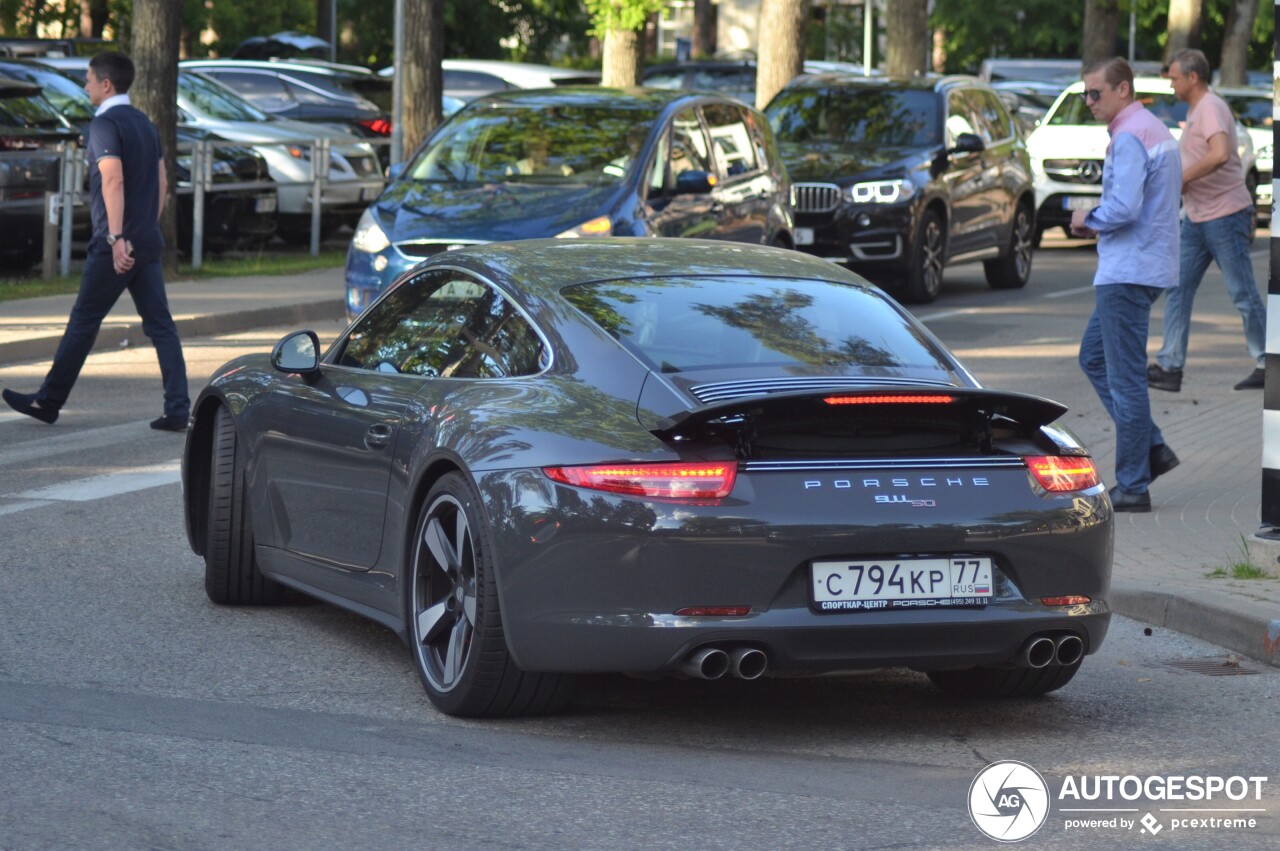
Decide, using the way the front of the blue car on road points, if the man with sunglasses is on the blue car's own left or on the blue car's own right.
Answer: on the blue car's own left

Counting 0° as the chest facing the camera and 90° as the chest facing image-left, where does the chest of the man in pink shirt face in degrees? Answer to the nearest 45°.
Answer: approximately 90°

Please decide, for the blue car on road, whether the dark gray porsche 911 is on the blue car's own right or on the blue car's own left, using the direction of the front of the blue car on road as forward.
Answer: on the blue car's own left

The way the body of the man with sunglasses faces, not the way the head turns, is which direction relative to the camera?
to the viewer's left

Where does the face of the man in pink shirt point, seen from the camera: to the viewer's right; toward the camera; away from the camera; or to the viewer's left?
to the viewer's left

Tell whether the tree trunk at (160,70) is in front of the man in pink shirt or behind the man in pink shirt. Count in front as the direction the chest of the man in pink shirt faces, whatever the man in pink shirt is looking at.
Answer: in front

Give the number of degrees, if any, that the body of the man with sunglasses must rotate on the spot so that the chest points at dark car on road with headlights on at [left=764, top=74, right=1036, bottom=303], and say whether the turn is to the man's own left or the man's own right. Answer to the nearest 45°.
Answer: approximately 90° to the man's own right

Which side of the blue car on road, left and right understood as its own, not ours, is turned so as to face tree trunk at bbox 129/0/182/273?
right

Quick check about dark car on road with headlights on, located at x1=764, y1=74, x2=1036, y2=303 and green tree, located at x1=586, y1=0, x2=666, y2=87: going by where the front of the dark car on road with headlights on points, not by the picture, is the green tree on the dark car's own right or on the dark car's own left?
on the dark car's own right

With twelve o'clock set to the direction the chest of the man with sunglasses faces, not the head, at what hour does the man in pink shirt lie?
The man in pink shirt is roughly at 3 o'clock from the man with sunglasses.

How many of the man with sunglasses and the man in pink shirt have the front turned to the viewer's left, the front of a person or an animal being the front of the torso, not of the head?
2

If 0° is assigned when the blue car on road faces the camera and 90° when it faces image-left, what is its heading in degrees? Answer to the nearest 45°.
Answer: approximately 45°
